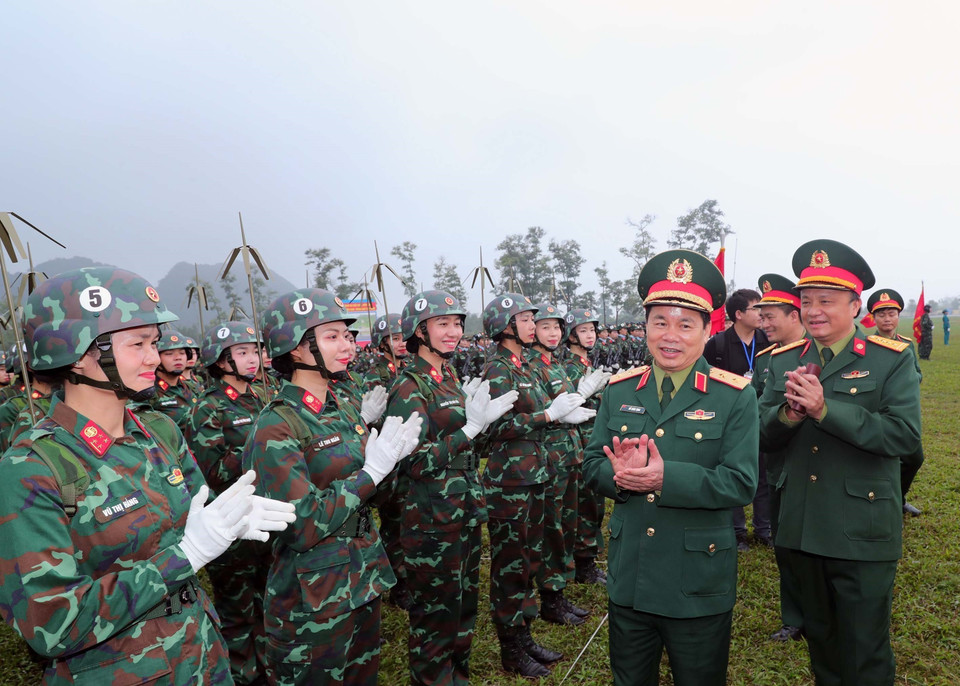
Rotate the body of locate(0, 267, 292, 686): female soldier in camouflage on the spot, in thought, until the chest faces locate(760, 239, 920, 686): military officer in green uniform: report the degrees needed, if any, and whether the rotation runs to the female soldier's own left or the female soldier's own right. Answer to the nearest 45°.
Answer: approximately 45° to the female soldier's own left

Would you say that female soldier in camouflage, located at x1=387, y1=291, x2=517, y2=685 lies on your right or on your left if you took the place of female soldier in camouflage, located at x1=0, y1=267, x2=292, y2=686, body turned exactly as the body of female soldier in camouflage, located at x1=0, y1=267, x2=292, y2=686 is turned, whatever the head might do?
on your left

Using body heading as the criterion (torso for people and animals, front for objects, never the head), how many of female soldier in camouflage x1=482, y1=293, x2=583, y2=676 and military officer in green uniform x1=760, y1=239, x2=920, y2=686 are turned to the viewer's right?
1

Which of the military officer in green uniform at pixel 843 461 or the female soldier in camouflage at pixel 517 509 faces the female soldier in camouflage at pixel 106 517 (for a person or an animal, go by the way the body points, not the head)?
the military officer in green uniform

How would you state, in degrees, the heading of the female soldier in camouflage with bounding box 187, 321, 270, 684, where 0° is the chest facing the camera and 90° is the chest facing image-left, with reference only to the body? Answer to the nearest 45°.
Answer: approximately 315°

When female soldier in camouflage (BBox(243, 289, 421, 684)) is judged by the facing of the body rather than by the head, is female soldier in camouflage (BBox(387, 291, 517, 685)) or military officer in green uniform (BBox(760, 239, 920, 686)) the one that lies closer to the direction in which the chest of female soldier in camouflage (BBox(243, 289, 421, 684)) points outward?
the military officer in green uniform

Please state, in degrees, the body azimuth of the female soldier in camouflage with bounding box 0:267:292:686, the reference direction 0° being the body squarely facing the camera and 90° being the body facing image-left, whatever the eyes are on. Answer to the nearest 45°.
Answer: approximately 315°

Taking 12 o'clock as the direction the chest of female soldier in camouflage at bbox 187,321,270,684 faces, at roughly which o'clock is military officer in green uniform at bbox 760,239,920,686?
The military officer in green uniform is roughly at 12 o'clock from the female soldier in camouflage.

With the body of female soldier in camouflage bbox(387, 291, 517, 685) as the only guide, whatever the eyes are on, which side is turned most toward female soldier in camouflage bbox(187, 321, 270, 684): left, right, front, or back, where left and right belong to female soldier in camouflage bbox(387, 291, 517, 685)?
back

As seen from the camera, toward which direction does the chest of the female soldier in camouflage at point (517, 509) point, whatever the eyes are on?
to the viewer's right

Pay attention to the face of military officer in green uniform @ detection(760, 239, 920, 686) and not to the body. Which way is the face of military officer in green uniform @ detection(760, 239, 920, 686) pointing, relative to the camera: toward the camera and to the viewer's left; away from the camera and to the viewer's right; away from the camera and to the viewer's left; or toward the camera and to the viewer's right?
toward the camera and to the viewer's left

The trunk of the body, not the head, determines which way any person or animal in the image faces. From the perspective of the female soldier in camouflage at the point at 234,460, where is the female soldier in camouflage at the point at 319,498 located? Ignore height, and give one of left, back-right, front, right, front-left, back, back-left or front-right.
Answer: front-right
